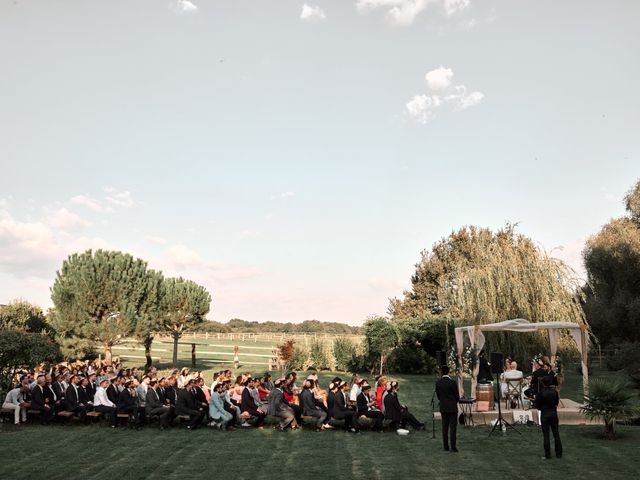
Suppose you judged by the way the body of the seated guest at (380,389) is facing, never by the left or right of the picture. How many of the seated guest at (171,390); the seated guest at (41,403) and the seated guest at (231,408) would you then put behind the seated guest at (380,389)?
3

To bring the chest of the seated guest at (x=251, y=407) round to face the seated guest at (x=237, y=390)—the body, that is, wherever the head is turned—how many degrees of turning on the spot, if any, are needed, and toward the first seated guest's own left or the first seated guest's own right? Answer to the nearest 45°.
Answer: approximately 90° to the first seated guest's own left

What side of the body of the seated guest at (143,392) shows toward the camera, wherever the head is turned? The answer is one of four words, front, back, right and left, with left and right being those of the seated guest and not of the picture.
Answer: right

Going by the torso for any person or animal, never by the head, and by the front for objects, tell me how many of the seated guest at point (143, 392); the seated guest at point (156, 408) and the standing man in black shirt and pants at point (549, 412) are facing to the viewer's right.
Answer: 2

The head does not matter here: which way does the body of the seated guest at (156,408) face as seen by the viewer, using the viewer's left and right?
facing to the right of the viewer

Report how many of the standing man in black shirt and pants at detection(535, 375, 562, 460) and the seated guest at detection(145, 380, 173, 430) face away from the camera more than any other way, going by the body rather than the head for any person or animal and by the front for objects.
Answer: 1

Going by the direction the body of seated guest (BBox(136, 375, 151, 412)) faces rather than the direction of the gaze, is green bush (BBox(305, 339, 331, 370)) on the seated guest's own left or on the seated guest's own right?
on the seated guest's own left

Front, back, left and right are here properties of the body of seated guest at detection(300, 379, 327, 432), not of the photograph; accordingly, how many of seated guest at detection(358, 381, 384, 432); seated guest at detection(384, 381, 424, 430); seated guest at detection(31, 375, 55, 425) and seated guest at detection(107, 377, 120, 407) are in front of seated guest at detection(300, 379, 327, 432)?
2

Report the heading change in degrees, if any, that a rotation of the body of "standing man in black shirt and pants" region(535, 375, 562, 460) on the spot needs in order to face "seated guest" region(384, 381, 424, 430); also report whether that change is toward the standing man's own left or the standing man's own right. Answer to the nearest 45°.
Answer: approximately 45° to the standing man's own left

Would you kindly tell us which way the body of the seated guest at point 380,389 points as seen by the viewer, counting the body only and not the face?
to the viewer's right

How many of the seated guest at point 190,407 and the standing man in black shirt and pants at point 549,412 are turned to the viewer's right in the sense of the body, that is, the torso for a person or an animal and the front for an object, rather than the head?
1

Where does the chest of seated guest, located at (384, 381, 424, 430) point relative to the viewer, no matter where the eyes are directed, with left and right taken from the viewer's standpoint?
facing to the right of the viewer

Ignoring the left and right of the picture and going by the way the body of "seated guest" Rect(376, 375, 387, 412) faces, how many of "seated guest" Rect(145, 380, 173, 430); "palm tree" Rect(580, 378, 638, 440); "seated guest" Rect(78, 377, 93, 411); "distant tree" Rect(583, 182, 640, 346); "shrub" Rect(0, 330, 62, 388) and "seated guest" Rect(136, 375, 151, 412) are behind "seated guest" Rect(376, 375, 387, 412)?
4

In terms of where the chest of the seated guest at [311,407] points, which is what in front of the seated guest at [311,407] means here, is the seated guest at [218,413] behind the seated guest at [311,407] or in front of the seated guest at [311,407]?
behind
